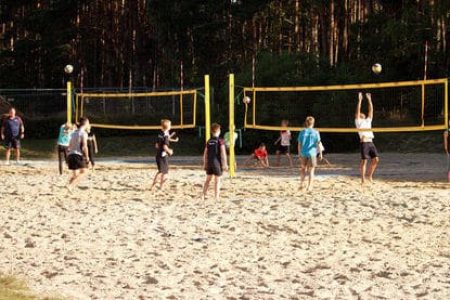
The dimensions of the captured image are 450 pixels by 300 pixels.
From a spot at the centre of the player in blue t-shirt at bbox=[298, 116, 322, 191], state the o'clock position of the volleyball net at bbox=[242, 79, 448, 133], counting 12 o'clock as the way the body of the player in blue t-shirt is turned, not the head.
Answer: The volleyball net is roughly at 12 o'clock from the player in blue t-shirt.

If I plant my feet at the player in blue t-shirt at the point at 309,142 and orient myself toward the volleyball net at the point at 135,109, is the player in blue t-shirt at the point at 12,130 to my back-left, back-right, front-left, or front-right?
front-left

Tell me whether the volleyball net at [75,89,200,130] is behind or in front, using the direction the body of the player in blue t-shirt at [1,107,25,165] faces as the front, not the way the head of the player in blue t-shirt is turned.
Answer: behind

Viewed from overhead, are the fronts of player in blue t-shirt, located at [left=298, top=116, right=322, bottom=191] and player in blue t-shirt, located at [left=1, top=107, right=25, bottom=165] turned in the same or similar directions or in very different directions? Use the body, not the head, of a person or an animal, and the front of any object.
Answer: very different directions

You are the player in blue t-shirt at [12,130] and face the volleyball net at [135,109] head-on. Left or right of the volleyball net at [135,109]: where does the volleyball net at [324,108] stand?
right

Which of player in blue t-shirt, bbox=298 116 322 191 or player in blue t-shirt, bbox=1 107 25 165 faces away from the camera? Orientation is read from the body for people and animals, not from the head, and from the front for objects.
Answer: player in blue t-shirt, bbox=298 116 322 191

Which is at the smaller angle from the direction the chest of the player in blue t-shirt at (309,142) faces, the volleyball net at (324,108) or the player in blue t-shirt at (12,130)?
the volleyball net

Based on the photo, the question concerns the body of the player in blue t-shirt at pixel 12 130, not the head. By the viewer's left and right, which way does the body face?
facing the viewer

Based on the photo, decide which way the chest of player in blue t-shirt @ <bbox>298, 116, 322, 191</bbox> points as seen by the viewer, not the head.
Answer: away from the camera

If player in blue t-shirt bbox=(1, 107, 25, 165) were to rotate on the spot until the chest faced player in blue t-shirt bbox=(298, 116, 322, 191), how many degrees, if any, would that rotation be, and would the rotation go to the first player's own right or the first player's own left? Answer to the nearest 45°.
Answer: approximately 45° to the first player's own left

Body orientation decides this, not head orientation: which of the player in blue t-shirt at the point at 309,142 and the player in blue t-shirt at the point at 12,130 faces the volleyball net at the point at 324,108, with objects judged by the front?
the player in blue t-shirt at the point at 309,142

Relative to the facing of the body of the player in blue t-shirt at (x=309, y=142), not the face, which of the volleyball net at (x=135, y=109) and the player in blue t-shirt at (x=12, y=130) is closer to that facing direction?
the volleyball net

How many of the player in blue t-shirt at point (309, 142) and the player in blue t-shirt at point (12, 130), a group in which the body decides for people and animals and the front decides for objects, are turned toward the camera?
1
